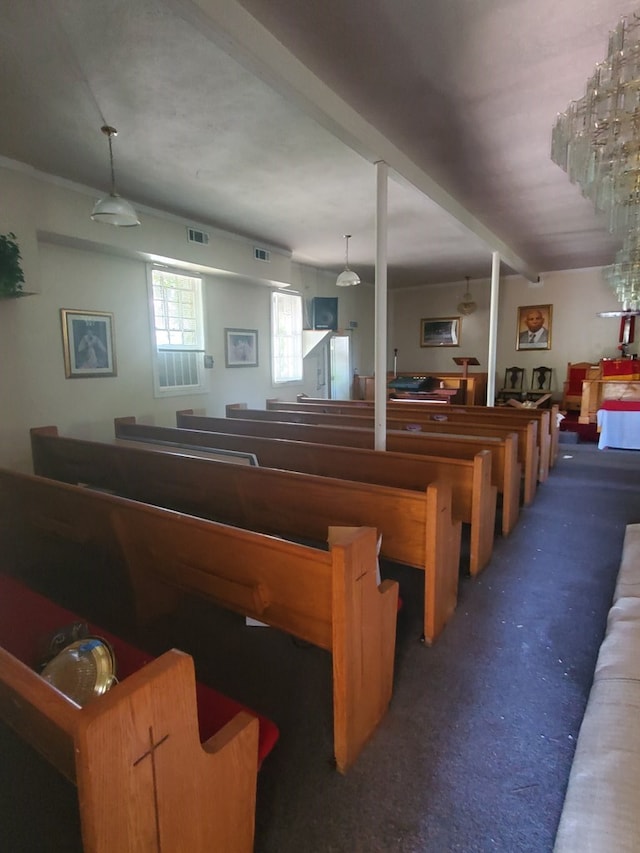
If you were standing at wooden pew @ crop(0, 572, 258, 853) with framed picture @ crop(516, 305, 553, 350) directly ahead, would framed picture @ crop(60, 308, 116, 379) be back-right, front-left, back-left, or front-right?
front-left

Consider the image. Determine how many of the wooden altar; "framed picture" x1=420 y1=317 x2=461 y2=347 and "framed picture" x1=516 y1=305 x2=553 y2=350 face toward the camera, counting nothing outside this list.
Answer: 3

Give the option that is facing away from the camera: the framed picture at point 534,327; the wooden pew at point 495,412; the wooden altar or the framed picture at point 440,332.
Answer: the wooden pew

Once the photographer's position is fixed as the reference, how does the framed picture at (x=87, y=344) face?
facing the viewer and to the right of the viewer

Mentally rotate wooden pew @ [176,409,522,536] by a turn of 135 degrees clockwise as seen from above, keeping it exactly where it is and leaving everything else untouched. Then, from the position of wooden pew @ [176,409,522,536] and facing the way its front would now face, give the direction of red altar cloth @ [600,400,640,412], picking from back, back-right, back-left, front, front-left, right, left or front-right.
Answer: back-left

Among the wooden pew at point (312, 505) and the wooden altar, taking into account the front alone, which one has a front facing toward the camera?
the wooden altar

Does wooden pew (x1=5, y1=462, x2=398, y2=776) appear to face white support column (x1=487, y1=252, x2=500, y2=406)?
yes

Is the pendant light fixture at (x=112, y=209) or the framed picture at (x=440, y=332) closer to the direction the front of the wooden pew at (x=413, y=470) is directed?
the framed picture

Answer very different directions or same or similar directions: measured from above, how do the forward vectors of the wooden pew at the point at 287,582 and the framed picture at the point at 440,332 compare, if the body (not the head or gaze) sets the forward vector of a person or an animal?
very different directions

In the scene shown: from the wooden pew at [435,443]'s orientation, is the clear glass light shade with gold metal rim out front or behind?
behind

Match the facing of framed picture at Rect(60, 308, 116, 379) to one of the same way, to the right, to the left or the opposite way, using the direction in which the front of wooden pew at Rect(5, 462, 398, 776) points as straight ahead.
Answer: to the right

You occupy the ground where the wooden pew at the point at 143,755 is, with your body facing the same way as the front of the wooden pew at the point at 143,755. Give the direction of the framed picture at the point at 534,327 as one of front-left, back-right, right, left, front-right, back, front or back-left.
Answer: front

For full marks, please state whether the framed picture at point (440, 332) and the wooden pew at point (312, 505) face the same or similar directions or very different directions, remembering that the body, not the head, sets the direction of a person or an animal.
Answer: very different directions

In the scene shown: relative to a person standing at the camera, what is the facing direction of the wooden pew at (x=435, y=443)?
facing away from the viewer and to the right of the viewer

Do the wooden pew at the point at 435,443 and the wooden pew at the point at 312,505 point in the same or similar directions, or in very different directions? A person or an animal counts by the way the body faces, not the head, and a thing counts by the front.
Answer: same or similar directions

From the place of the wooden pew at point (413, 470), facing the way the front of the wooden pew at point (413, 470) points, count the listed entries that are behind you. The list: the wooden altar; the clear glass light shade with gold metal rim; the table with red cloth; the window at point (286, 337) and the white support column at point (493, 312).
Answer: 1

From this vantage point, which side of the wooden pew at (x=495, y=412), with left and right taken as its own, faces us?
back

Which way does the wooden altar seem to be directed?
toward the camera

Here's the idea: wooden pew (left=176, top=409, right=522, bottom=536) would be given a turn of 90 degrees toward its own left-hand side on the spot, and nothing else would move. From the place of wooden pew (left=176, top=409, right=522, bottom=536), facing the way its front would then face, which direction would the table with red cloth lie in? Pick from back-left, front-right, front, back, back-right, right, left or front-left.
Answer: right

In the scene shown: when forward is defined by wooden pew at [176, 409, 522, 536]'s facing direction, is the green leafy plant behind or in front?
behind

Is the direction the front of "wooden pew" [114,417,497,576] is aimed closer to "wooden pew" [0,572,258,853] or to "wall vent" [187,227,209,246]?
the wall vent

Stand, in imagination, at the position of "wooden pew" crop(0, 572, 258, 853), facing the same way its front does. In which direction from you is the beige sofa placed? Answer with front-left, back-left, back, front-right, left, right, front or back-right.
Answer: front-right
